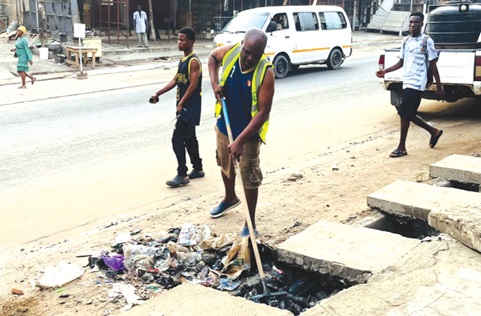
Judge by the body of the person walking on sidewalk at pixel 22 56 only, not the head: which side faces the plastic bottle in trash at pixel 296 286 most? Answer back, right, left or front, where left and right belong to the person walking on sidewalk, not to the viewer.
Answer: left

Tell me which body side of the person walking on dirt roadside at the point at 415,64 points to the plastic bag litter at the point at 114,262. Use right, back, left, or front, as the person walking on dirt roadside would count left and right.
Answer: front

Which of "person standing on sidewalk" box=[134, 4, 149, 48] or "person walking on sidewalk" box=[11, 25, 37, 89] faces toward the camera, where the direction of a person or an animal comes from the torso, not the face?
"person standing on sidewalk" box=[134, 4, 149, 48]

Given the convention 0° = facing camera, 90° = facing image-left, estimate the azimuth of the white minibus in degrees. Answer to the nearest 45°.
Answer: approximately 45°

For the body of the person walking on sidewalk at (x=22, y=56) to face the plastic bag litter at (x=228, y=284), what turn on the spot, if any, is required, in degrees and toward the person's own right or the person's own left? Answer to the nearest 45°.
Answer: approximately 90° to the person's own left

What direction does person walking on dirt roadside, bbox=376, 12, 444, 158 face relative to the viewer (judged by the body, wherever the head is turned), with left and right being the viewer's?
facing the viewer and to the left of the viewer

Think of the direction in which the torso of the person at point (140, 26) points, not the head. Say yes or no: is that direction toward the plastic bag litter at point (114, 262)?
yes

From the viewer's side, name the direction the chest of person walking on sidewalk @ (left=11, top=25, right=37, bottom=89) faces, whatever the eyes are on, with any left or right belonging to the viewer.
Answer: facing to the left of the viewer

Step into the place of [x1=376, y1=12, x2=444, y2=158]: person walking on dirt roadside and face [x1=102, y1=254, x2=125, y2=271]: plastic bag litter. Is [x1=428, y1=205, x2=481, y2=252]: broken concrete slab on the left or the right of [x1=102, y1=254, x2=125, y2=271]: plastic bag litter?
left

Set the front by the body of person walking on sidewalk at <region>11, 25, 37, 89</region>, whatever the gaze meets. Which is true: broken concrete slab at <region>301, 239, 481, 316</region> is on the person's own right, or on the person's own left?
on the person's own left

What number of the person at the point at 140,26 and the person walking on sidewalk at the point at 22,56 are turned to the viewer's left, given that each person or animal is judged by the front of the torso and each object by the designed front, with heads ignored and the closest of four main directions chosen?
1

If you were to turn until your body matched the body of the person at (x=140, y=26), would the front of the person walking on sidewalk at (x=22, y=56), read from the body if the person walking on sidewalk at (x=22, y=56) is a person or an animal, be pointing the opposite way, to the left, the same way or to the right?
to the right

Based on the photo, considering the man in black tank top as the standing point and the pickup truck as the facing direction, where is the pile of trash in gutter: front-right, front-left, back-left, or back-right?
back-right

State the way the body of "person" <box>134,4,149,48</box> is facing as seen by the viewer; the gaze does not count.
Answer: toward the camera

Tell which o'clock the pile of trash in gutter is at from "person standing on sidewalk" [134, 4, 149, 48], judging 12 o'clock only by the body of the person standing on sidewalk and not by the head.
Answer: The pile of trash in gutter is roughly at 12 o'clock from the person standing on sidewalk.
